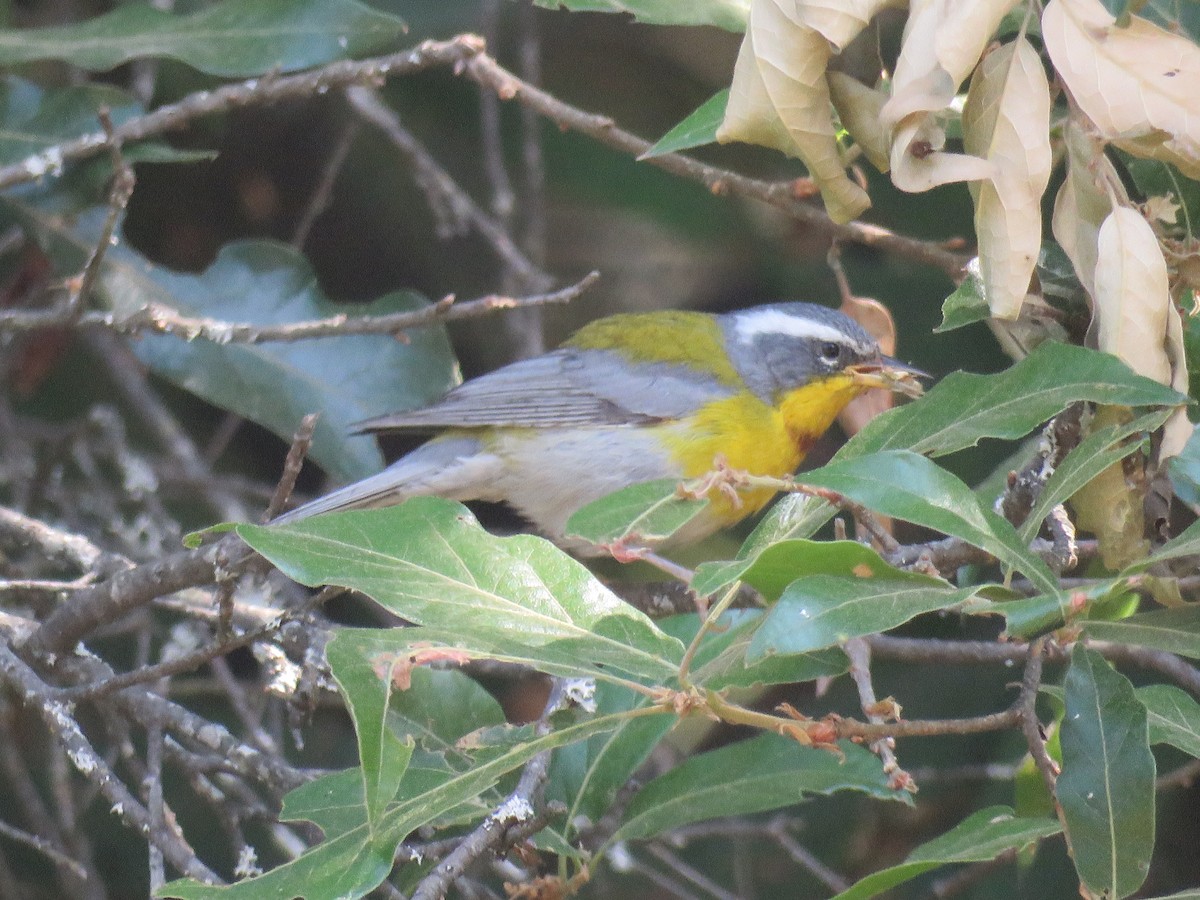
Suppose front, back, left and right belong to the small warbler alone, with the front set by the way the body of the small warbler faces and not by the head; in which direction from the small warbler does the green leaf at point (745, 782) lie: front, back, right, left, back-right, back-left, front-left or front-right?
right

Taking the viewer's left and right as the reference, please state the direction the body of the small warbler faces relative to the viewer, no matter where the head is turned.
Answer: facing to the right of the viewer

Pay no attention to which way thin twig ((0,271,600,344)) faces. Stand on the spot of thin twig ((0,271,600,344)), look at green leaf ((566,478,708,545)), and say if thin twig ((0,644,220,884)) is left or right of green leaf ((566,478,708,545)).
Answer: right

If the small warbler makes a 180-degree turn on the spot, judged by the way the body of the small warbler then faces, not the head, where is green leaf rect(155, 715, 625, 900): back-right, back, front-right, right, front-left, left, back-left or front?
left

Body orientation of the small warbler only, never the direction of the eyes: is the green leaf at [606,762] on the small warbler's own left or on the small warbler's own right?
on the small warbler's own right

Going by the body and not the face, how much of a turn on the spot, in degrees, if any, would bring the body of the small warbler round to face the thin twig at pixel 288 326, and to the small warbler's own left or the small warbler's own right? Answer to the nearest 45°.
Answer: approximately 135° to the small warbler's own right
